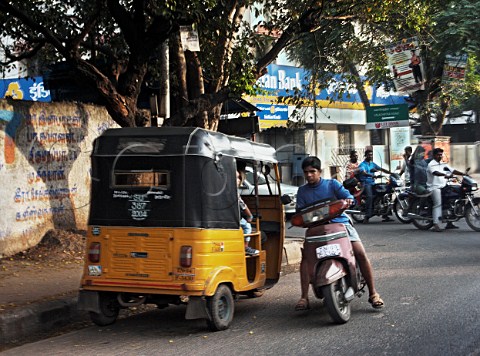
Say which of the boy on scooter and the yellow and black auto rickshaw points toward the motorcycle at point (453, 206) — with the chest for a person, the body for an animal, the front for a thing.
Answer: the yellow and black auto rickshaw

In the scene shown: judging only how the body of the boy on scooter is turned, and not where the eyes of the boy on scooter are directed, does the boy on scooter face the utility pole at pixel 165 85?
no

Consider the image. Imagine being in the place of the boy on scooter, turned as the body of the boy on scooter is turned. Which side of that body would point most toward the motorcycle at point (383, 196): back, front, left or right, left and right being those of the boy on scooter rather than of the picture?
back

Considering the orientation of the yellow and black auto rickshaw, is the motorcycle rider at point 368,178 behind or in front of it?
in front

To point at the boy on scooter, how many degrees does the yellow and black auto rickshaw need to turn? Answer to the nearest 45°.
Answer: approximately 45° to its right

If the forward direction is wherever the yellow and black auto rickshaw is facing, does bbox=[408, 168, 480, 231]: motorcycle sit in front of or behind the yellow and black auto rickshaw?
in front

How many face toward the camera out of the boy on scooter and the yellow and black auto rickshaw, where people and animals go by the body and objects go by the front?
1

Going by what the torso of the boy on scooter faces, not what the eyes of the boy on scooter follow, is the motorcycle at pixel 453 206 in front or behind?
behind

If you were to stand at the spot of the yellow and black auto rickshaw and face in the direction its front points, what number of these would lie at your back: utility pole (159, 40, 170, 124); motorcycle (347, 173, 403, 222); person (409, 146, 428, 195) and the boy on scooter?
0

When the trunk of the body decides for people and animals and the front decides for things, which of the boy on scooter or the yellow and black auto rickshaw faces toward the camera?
the boy on scooter

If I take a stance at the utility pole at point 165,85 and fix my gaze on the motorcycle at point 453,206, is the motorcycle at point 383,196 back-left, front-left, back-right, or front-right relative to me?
front-left

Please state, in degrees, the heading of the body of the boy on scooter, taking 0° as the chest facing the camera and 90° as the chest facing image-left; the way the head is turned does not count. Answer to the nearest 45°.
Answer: approximately 0°

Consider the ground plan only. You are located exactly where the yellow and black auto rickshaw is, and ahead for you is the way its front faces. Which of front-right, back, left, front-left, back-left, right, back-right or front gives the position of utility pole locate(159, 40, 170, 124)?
front-left

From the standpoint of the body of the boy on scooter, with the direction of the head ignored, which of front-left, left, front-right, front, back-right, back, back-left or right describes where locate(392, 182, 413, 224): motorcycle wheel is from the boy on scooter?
back

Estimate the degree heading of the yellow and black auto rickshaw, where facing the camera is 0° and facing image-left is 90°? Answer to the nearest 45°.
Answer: approximately 225°

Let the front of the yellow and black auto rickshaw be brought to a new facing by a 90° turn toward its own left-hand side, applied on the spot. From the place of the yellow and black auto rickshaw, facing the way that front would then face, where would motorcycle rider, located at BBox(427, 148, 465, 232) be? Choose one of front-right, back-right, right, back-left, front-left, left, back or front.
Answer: right

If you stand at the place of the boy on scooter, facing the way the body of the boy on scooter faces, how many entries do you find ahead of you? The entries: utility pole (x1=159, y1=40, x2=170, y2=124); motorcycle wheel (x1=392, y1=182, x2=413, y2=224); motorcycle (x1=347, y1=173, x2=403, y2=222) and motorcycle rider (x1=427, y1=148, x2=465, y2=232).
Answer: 0
